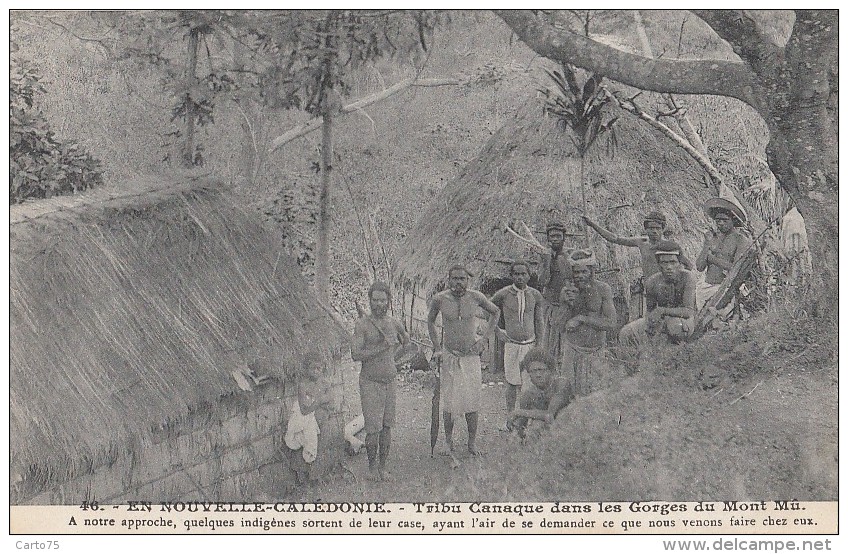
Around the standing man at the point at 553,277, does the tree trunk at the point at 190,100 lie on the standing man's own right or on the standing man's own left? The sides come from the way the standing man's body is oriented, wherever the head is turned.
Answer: on the standing man's own right

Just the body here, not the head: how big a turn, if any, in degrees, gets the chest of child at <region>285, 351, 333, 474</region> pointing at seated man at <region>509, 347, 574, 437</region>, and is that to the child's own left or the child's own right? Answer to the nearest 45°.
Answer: approximately 45° to the child's own left

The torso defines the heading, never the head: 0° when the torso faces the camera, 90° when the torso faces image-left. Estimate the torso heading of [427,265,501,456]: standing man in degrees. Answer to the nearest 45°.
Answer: approximately 0°

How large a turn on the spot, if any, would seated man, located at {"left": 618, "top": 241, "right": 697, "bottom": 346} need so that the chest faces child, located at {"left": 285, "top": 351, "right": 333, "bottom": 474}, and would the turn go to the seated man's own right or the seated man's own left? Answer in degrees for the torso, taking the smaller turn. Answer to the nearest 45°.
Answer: approximately 90° to the seated man's own right
